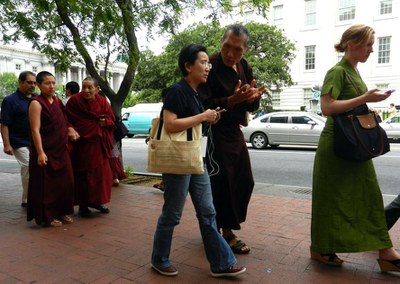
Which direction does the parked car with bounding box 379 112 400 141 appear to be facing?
to the viewer's left

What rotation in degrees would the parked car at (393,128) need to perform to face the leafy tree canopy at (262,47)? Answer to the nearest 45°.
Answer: approximately 45° to its right

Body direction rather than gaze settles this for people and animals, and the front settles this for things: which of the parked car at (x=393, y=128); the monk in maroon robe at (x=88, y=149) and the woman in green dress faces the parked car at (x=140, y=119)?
the parked car at (x=393, y=128)

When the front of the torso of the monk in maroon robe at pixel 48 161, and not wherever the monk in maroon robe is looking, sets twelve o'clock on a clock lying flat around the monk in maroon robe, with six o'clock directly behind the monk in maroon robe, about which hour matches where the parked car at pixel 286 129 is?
The parked car is roughly at 9 o'clock from the monk in maroon robe.

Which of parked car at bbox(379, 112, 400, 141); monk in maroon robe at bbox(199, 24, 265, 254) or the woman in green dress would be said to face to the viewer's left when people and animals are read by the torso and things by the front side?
the parked car

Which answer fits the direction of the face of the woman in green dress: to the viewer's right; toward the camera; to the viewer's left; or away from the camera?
to the viewer's right

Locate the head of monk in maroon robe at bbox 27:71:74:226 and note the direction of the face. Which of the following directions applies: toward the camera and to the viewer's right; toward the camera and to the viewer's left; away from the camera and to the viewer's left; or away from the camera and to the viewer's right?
toward the camera and to the viewer's right

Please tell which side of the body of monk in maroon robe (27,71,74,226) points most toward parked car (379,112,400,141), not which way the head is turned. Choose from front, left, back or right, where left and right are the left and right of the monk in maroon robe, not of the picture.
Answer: left

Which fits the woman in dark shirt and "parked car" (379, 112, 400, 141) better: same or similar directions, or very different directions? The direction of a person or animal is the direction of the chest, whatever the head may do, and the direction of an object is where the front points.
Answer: very different directions

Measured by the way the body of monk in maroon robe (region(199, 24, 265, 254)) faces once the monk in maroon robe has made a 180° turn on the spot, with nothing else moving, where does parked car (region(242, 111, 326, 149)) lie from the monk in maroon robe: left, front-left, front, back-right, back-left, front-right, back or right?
front-right
